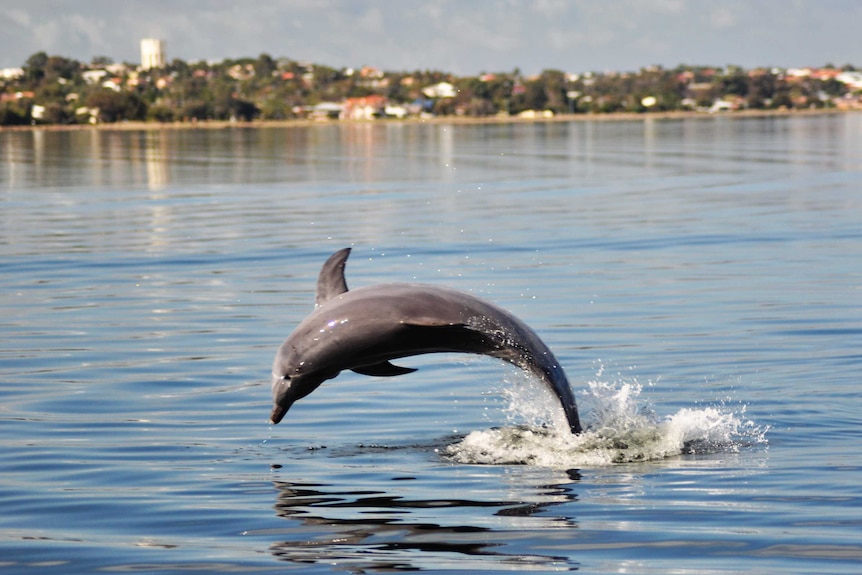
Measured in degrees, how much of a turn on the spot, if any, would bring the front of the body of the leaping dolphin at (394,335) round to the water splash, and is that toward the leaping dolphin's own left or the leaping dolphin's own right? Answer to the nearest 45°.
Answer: approximately 135° to the leaping dolphin's own right

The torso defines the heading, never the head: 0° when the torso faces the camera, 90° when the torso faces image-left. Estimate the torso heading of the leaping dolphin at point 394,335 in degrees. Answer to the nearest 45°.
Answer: approximately 90°
